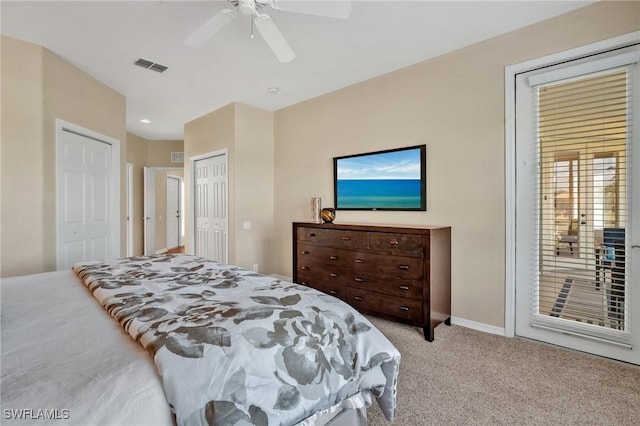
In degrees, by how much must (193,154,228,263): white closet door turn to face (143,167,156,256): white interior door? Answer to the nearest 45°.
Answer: approximately 90° to its right

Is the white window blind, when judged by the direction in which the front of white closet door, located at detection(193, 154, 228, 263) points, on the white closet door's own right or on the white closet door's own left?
on the white closet door's own left

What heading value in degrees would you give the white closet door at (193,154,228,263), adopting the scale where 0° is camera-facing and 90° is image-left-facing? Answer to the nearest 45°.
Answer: approximately 45°

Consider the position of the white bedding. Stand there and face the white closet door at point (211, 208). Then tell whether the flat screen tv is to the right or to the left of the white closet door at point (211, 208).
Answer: right

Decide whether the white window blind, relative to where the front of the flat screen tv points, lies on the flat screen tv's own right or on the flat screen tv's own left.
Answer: on the flat screen tv's own left

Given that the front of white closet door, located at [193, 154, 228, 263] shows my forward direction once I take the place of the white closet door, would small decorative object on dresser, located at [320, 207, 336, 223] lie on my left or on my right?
on my left

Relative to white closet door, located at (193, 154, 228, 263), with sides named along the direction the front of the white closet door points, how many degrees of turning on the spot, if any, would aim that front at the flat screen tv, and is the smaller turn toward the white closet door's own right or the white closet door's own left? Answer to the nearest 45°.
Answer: approximately 90° to the white closet door's own left
